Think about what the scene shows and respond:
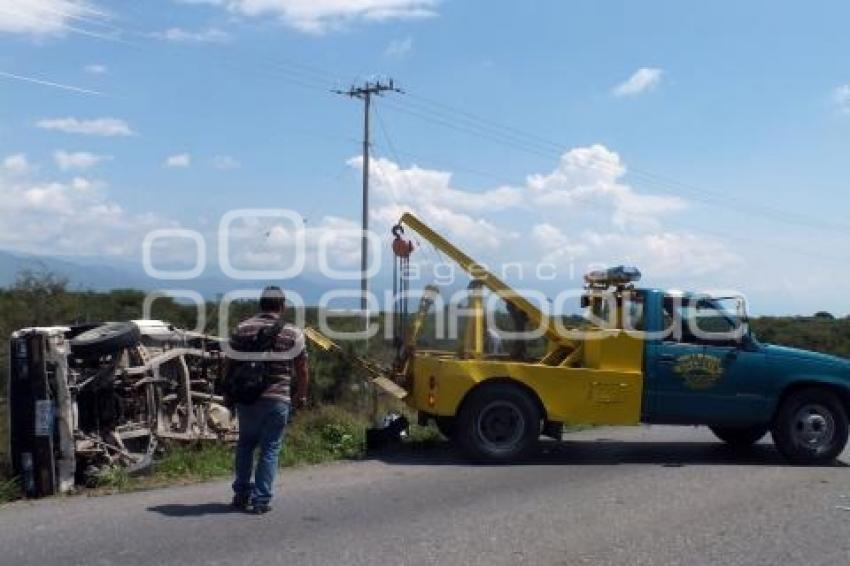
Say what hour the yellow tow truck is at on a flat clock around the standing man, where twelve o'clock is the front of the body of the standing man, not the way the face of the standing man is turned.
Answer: The yellow tow truck is roughly at 2 o'clock from the standing man.

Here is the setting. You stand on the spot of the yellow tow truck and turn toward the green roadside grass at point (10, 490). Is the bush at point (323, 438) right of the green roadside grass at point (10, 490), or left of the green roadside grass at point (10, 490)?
right

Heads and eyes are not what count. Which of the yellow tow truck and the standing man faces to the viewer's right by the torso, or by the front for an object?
the yellow tow truck

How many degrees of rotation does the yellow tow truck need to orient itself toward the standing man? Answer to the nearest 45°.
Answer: approximately 135° to its right

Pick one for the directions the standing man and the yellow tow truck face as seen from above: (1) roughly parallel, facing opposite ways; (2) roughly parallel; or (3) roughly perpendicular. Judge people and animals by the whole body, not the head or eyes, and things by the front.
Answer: roughly perpendicular

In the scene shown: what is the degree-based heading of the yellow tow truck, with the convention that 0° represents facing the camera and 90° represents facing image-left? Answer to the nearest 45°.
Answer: approximately 270°

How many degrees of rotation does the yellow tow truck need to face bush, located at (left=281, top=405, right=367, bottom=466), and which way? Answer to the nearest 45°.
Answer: approximately 180°

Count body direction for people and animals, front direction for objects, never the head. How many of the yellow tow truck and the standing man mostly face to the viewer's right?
1

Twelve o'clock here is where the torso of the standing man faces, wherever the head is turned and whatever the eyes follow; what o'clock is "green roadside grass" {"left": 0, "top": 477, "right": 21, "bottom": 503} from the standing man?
The green roadside grass is roughly at 10 o'clock from the standing man.

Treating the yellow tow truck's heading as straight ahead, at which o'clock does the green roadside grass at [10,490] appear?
The green roadside grass is roughly at 5 o'clock from the yellow tow truck.

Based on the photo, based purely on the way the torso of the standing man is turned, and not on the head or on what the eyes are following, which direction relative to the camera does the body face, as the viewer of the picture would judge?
away from the camera

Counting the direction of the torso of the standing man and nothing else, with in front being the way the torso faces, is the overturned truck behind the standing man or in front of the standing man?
in front

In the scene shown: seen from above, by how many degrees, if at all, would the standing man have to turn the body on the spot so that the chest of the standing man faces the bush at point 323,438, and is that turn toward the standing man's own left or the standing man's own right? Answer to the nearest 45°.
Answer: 0° — they already face it
